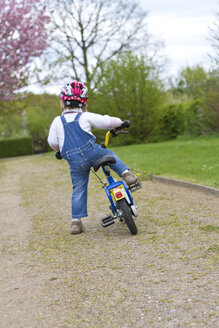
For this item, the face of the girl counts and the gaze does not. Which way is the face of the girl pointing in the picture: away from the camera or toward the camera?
away from the camera

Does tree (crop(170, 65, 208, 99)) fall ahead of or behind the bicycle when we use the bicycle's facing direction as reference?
ahead

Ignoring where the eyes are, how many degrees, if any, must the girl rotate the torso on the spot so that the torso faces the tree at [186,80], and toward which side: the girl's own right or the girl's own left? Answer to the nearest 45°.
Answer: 0° — they already face it

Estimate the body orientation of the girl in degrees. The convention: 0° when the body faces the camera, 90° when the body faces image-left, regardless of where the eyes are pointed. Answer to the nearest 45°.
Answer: approximately 180°

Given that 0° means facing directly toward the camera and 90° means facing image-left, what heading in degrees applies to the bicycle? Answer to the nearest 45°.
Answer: approximately 180°

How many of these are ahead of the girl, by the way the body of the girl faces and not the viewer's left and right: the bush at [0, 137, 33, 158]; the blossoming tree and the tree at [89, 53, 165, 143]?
3

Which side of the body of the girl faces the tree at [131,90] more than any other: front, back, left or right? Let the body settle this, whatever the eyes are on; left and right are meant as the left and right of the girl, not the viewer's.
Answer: front

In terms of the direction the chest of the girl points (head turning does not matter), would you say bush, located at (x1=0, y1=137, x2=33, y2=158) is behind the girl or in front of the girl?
in front

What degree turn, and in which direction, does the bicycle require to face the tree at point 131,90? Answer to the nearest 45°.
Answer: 0° — it already faces it
